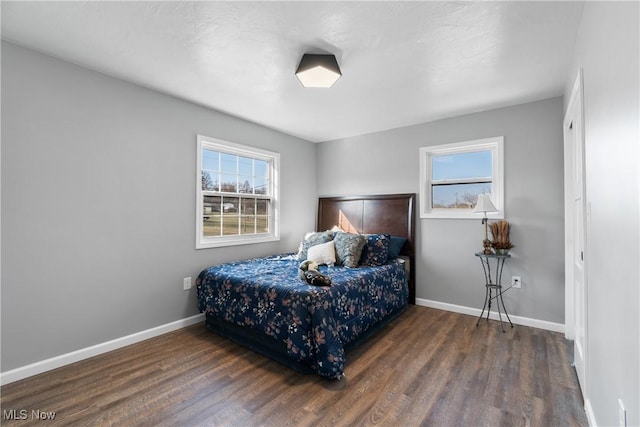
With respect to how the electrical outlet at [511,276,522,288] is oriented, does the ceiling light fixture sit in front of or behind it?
in front

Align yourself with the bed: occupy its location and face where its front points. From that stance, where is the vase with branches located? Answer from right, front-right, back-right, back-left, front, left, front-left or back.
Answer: back-left

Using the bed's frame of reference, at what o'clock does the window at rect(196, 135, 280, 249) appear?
The window is roughly at 3 o'clock from the bed.

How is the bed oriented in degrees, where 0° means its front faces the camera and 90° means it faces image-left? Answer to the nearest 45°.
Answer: approximately 45°

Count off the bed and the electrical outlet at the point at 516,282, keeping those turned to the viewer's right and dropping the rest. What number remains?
0

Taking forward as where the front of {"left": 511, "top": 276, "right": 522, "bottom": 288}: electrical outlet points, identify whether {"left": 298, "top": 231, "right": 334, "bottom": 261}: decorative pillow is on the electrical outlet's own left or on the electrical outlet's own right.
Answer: on the electrical outlet's own right

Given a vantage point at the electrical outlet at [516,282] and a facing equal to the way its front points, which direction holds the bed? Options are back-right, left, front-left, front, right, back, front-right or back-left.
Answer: front-right

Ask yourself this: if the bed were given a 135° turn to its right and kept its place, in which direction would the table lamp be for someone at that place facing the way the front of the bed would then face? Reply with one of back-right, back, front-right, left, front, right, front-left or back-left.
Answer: right
